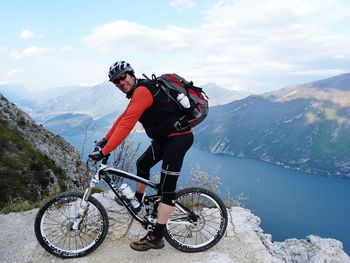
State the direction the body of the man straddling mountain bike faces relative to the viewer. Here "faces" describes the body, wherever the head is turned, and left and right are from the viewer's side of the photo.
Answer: facing to the left of the viewer

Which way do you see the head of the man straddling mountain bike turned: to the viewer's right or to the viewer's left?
to the viewer's left

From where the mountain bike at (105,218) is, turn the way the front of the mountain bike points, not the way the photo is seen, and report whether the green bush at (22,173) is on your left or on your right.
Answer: on your right

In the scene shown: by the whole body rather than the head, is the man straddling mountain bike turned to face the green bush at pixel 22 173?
no

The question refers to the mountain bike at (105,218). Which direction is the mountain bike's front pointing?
to the viewer's left
